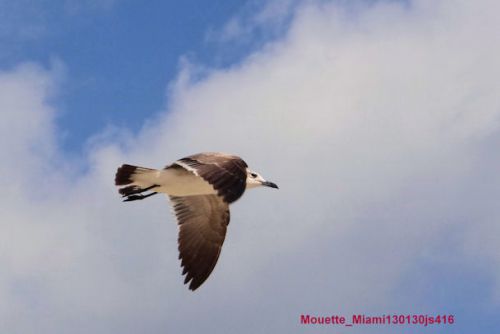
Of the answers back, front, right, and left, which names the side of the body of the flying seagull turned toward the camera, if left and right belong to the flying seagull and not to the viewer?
right
